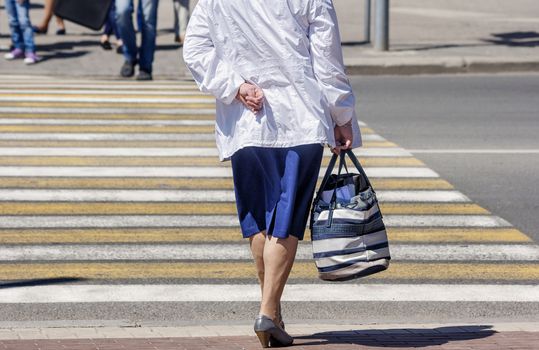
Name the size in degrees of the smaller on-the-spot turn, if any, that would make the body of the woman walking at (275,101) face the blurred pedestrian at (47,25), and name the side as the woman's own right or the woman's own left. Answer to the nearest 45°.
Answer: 0° — they already face them

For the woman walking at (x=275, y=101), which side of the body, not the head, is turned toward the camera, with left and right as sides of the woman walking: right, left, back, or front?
back

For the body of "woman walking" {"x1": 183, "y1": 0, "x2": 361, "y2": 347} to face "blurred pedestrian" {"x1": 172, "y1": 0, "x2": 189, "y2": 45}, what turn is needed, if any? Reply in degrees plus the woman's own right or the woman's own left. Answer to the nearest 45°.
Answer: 0° — they already face them

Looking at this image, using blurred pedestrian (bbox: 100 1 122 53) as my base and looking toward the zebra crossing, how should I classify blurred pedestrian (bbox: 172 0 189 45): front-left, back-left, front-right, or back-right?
back-left

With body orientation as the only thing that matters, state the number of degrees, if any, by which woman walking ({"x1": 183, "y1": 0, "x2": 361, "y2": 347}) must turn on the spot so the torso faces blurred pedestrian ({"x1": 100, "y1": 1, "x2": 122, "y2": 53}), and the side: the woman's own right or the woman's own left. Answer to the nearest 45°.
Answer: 0° — they already face them
